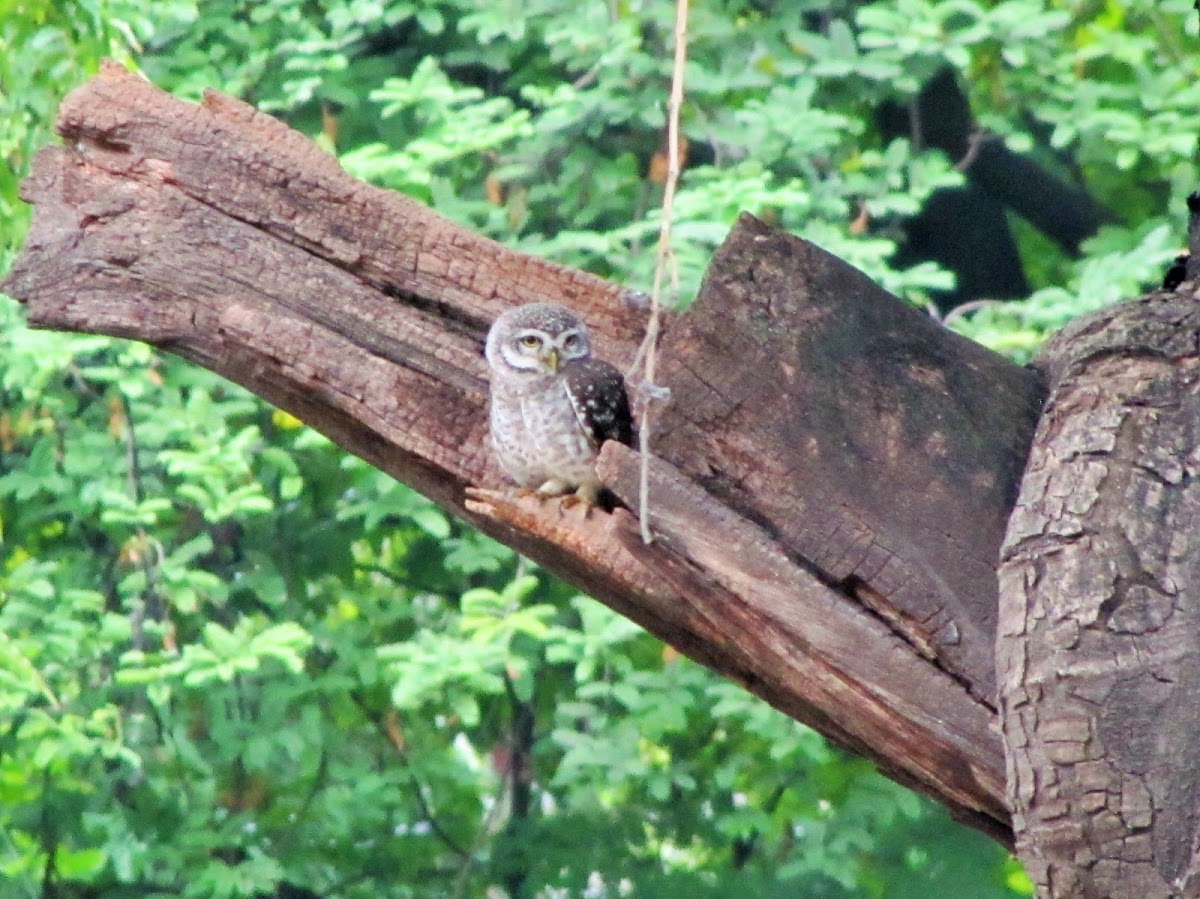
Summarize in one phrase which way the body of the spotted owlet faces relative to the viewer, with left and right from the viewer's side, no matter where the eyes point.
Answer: facing the viewer and to the left of the viewer

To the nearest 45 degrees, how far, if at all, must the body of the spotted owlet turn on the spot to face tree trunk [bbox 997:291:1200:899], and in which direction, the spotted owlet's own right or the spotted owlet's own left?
approximately 90° to the spotted owlet's own left
